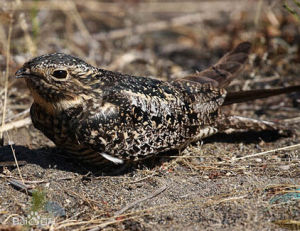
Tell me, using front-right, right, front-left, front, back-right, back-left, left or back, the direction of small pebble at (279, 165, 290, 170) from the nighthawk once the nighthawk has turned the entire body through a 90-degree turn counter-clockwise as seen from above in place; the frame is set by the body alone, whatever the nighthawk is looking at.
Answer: left

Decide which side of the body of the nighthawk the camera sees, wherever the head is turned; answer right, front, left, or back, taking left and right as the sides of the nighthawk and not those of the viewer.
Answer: left
